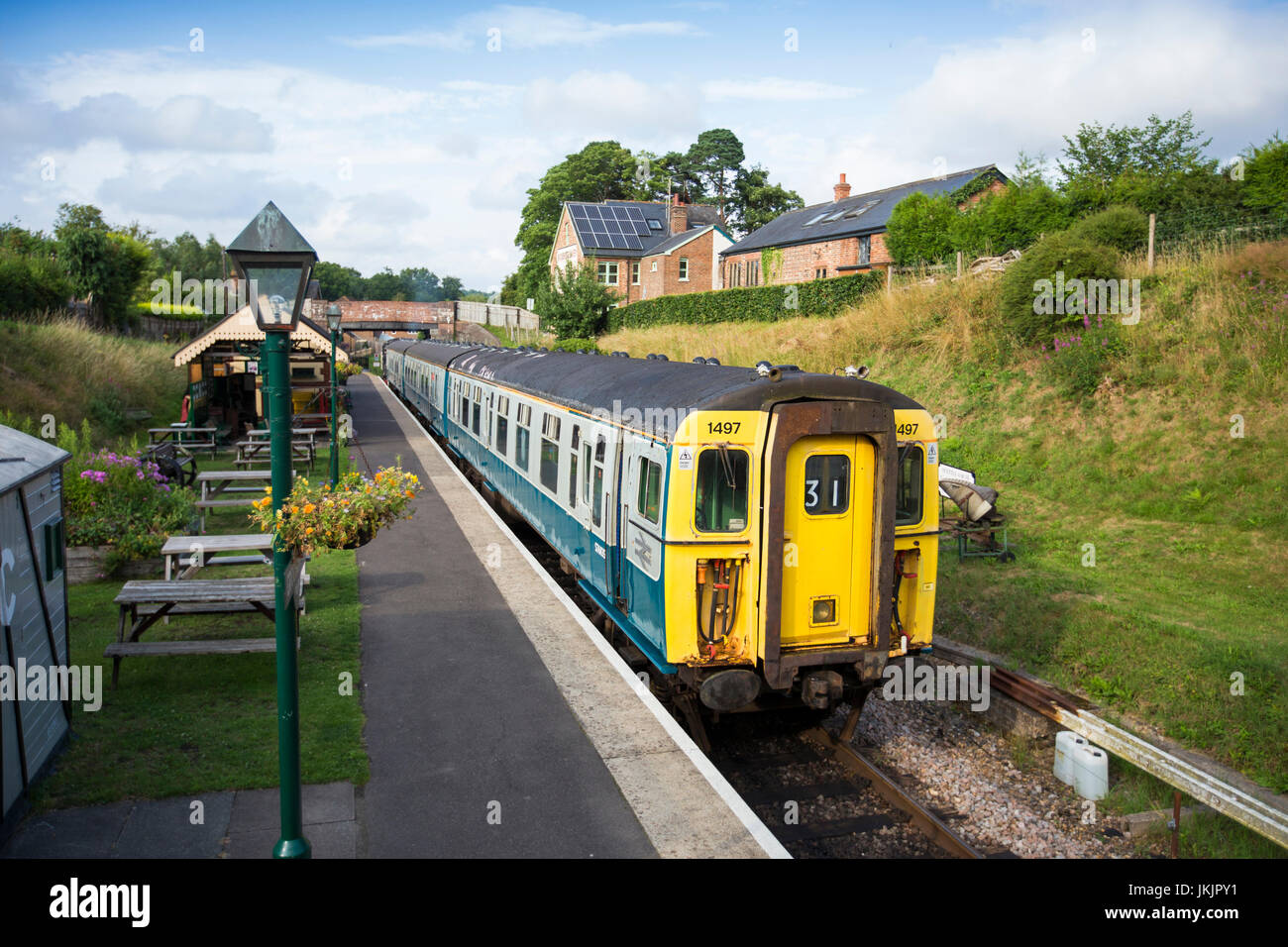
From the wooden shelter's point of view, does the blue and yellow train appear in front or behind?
in front

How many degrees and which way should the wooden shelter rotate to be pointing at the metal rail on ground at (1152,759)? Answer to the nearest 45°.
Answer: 0° — it already faces it

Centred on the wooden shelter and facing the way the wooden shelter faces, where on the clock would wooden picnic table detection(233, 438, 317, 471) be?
The wooden picnic table is roughly at 12 o'clock from the wooden shelter.

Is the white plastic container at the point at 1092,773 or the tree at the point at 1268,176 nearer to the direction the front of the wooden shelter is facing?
the white plastic container

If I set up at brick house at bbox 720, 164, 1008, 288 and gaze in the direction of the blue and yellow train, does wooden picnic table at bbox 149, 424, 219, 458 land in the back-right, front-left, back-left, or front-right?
front-right

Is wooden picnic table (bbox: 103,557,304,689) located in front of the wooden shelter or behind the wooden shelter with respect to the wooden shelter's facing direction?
in front

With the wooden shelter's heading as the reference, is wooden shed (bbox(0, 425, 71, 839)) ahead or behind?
ahead

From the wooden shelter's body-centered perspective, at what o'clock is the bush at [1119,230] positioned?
The bush is roughly at 10 o'clock from the wooden shelter.

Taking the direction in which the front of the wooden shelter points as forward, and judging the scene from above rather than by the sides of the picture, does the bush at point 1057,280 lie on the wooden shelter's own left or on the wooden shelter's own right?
on the wooden shelter's own left

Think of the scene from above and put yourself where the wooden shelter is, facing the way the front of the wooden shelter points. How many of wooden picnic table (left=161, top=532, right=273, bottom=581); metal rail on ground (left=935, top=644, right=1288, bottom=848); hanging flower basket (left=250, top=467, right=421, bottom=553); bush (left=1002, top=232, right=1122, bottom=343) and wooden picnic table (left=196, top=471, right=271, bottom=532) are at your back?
0
